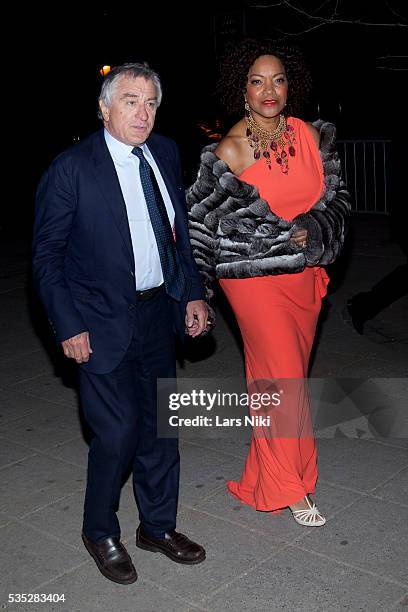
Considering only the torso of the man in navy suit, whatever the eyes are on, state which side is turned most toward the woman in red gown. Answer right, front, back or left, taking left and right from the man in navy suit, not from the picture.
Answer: left

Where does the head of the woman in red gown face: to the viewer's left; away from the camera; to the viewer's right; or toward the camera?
toward the camera

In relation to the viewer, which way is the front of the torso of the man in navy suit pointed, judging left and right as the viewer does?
facing the viewer and to the right of the viewer
